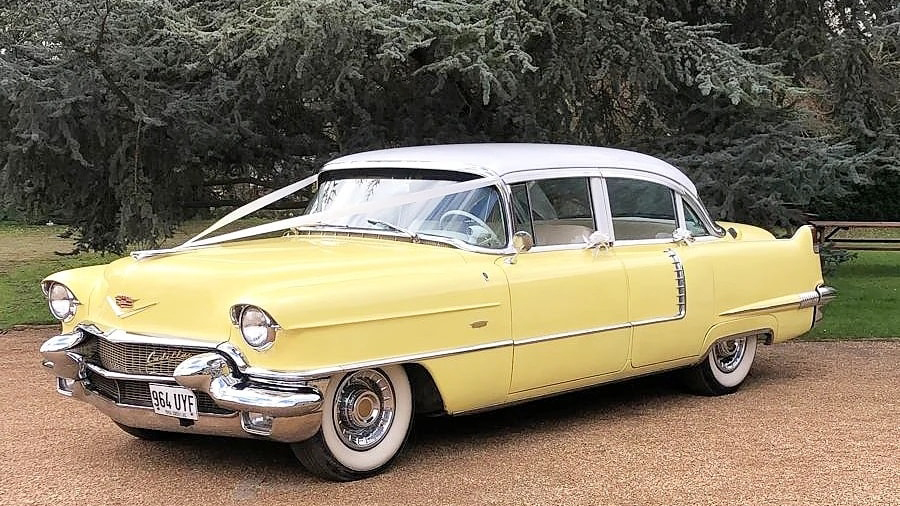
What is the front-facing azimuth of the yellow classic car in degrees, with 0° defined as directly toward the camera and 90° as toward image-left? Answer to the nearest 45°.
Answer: approximately 45°

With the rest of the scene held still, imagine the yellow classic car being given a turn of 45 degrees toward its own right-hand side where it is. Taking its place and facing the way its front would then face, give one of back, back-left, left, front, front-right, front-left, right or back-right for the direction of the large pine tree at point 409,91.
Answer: right
